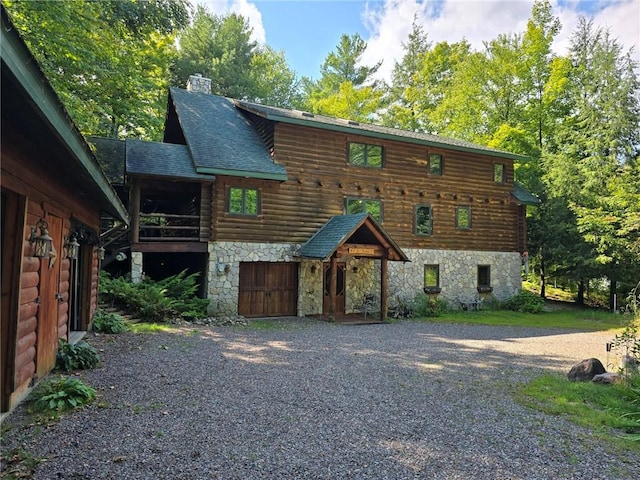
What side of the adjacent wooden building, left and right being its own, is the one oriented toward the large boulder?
front

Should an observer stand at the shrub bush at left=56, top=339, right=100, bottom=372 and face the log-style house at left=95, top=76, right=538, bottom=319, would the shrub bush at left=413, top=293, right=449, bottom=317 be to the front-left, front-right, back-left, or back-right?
front-right

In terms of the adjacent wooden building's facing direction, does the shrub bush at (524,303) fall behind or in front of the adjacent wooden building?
in front

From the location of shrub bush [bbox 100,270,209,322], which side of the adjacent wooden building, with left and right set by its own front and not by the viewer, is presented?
left

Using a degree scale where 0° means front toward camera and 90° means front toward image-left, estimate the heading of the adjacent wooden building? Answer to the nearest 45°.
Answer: approximately 270°

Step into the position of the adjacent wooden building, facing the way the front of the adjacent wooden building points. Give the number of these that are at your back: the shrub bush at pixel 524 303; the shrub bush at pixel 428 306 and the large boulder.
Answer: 0

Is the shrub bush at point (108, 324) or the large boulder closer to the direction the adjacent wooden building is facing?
the large boulder

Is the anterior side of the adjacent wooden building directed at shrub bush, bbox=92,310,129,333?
no

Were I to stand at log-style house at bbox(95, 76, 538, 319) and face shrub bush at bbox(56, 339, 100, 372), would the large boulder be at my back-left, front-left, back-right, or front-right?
front-left

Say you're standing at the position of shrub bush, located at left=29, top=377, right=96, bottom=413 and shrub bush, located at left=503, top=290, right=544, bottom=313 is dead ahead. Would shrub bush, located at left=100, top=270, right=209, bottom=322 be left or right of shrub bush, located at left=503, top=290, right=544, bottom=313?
left
